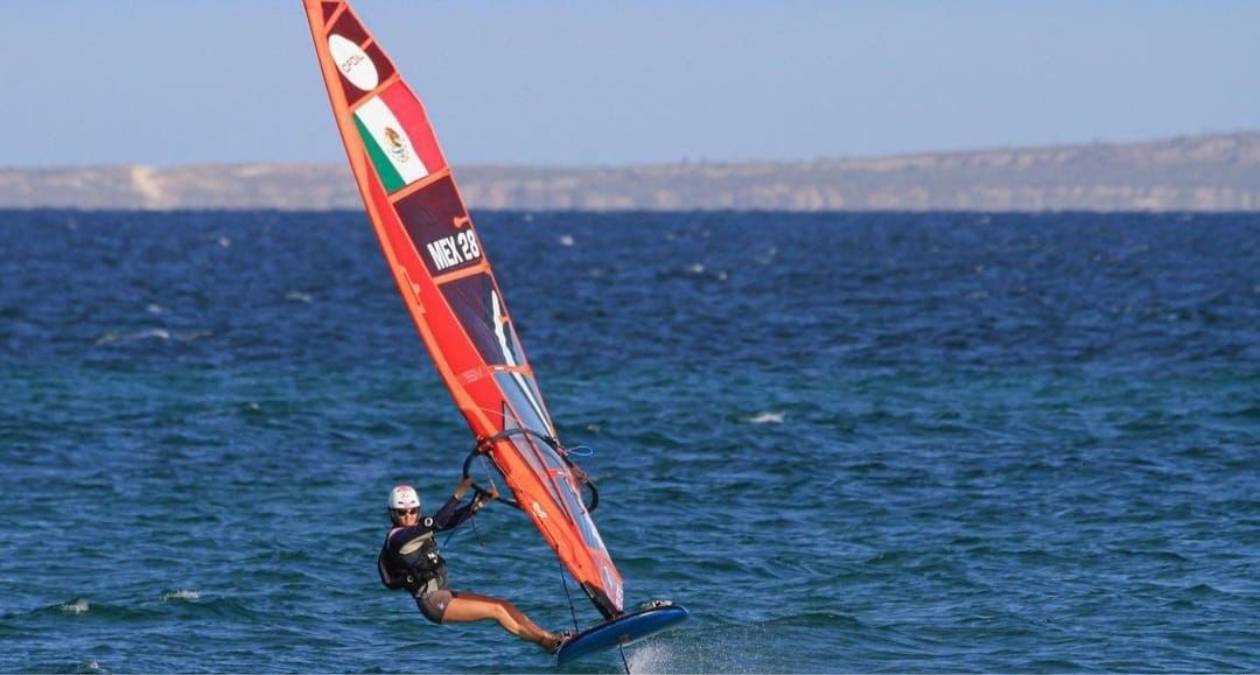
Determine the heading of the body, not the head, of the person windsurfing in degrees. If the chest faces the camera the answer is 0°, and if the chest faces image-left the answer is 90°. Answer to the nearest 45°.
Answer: approximately 315°
